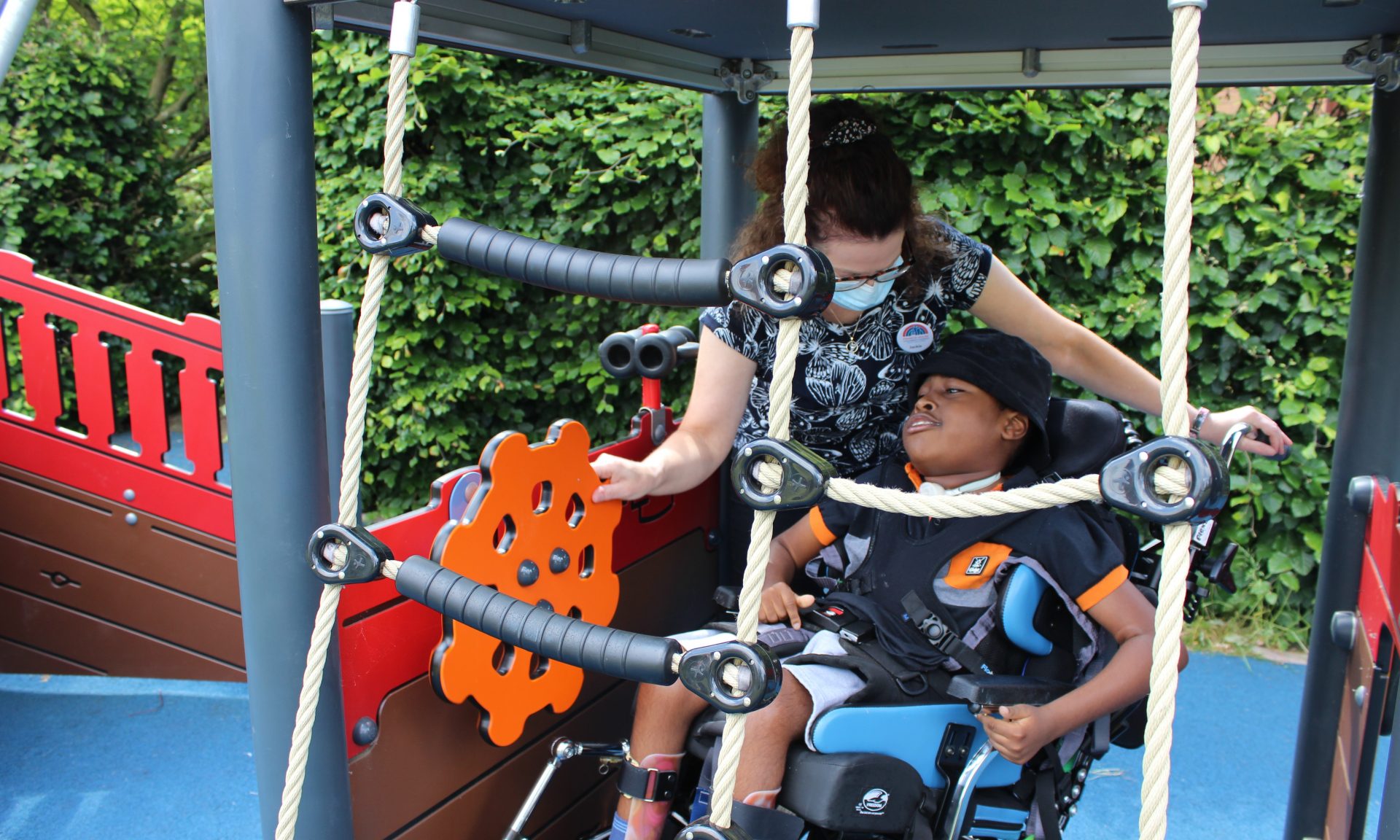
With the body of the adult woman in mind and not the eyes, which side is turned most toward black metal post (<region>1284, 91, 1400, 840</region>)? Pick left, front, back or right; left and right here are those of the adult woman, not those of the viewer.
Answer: left

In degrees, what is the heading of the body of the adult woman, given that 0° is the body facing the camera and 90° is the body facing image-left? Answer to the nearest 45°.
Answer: approximately 0°

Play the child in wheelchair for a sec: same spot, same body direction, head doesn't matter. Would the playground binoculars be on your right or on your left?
on your right

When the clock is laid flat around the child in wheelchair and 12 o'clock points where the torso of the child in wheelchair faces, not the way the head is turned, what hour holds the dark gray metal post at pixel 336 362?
The dark gray metal post is roughly at 2 o'clock from the child in wheelchair.

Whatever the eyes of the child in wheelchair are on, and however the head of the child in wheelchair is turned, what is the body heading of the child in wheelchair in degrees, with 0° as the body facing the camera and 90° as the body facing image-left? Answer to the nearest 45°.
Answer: approximately 45°

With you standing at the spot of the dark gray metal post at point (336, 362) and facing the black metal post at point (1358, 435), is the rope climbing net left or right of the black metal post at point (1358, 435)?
right
